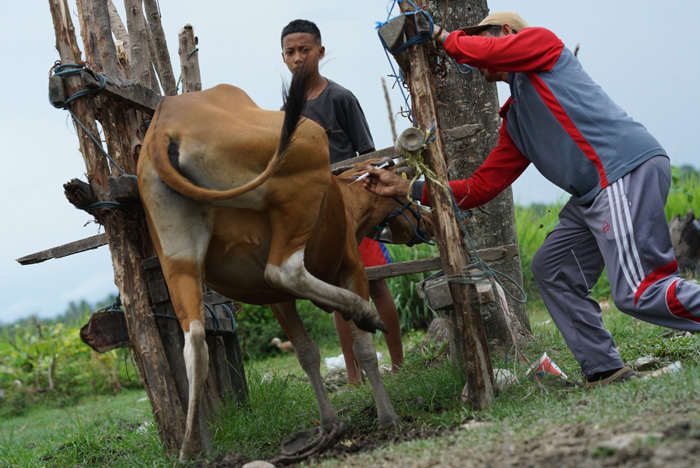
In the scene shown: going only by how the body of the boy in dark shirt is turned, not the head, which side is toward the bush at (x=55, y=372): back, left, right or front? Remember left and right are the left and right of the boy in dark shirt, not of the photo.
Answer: right

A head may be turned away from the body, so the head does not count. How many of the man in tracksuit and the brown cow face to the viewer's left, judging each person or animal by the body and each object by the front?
1

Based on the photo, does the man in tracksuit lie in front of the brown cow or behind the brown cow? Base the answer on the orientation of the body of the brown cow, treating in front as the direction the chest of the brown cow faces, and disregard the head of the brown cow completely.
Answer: in front

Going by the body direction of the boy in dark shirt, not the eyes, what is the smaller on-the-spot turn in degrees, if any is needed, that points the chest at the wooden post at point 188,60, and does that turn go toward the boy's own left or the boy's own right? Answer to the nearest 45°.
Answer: approximately 45° to the boy's own right

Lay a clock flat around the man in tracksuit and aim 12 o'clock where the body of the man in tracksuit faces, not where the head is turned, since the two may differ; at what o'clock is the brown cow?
The brown cow is roughly at 11 o'clock from the man in tracksuit.

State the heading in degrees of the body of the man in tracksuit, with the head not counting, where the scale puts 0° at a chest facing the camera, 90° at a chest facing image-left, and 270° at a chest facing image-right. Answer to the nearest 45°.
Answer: approximately 90°

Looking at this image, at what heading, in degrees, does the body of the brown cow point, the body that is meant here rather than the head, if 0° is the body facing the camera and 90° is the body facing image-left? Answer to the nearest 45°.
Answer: approximately 225°

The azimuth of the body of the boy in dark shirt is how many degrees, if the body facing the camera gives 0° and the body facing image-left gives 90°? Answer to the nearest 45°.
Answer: approximately 45°

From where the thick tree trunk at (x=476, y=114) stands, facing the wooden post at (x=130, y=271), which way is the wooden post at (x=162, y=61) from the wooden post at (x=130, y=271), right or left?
right

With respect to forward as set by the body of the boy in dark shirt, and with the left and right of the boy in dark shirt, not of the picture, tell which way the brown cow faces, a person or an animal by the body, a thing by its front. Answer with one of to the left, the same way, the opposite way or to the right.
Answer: the opposite way

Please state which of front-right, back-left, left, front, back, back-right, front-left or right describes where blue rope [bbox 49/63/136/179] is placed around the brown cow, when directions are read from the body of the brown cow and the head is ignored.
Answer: left

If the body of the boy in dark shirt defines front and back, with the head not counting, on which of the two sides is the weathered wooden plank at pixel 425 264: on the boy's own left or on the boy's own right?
on the boy's own left
